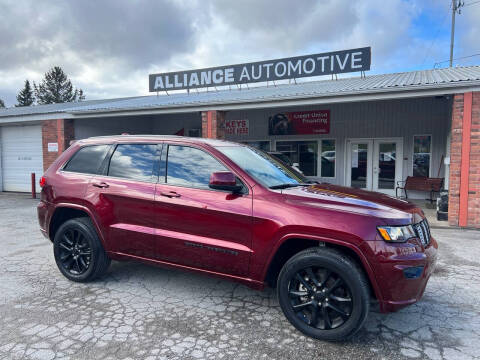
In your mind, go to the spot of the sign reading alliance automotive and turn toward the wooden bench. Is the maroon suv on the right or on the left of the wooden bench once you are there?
right

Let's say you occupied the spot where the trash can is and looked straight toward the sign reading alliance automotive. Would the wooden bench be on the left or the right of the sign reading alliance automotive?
right

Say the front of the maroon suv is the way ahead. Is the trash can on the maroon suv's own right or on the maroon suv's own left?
on the maroon suv's own left

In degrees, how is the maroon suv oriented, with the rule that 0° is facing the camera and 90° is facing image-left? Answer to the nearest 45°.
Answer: approximately 315°

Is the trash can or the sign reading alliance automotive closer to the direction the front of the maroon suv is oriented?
the trash can

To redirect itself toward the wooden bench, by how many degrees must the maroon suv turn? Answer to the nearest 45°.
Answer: approximately 90° to its left

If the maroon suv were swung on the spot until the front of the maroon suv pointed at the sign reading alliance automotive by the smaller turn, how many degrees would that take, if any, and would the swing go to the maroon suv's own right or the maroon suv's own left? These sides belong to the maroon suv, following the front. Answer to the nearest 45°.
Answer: approximately 135° to the maroon suv's own left
